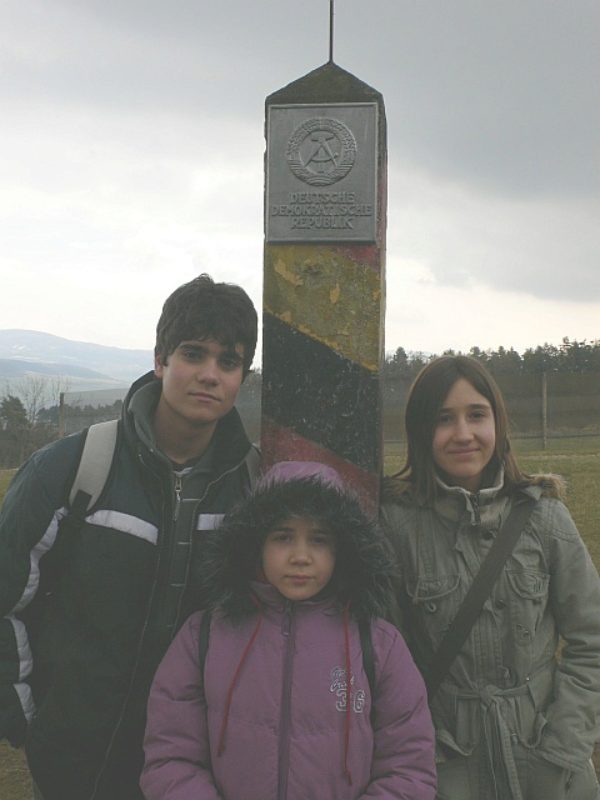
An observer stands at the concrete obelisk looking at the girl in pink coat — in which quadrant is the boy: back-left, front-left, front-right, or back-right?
front-right

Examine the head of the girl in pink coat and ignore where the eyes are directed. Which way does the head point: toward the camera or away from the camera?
toward the camera

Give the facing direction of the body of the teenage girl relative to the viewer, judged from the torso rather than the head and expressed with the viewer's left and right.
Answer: facing the viewer

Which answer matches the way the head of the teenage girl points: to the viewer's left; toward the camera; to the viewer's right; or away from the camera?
toward the camera

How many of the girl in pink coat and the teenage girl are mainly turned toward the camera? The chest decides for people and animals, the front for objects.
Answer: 2

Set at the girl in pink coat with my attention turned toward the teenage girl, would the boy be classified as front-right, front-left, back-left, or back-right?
back-left

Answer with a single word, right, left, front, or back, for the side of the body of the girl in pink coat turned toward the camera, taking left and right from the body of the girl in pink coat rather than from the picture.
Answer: front

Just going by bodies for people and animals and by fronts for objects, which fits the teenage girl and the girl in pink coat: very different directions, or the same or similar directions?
same or similar directions
